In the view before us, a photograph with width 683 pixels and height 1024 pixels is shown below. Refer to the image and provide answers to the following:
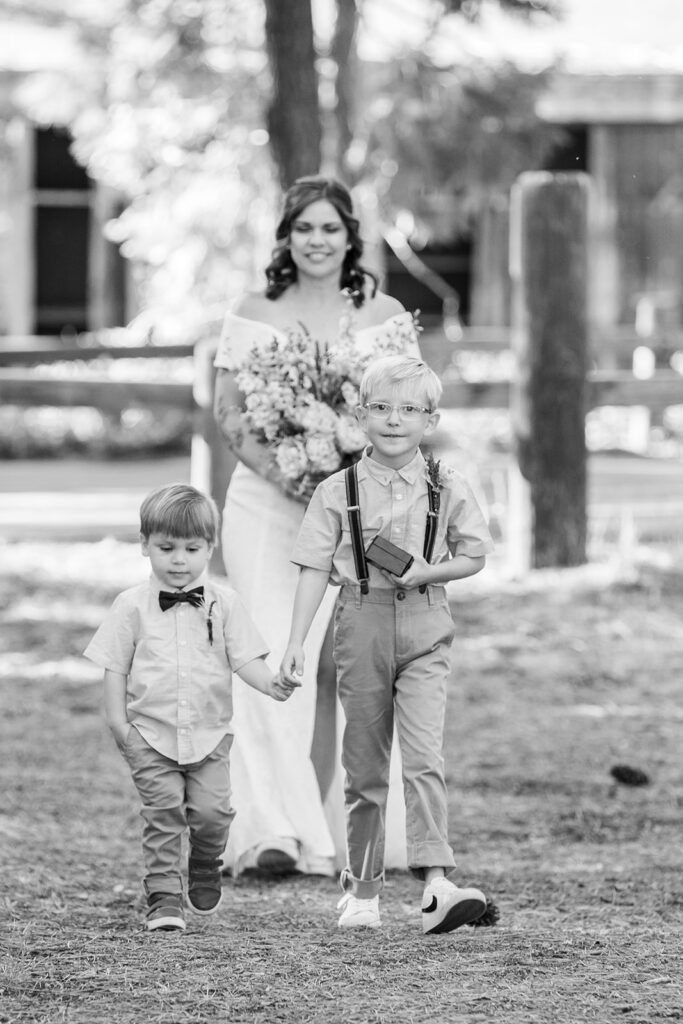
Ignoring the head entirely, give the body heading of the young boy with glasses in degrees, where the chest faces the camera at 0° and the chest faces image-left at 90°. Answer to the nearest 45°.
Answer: approximately 0°

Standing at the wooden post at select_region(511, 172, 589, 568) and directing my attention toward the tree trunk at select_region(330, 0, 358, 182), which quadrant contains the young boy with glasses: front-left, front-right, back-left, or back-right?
back-left

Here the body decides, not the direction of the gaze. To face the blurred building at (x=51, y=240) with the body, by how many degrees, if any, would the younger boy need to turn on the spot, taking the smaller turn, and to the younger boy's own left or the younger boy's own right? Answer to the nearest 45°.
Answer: approximately 180°

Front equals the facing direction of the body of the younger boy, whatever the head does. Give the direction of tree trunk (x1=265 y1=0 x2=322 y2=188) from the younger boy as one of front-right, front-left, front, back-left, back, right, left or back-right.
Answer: back

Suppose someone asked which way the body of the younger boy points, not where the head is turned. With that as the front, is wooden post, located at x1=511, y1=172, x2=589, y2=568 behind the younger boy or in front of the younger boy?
behind

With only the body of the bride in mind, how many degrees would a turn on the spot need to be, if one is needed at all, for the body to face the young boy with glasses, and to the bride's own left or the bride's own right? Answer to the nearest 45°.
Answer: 0° — they already face them

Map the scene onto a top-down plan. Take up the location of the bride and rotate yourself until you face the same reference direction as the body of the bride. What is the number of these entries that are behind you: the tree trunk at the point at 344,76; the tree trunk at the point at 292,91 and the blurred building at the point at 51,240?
3

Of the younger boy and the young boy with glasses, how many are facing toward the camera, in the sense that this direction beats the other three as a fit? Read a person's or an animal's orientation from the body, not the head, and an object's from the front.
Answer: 2

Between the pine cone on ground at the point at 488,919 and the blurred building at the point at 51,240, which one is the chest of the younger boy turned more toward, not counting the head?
the pine cone on ground

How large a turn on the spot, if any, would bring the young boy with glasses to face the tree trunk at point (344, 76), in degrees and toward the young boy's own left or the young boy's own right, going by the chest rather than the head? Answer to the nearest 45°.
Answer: approximately 180°

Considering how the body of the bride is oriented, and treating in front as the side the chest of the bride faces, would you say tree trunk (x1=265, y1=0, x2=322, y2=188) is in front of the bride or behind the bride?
behind
